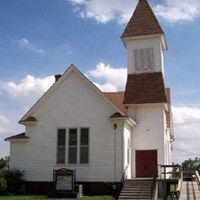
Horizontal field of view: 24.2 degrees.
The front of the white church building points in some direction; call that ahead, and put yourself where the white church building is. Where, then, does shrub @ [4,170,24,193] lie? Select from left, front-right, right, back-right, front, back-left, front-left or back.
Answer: right

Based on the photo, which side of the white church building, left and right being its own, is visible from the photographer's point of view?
front
